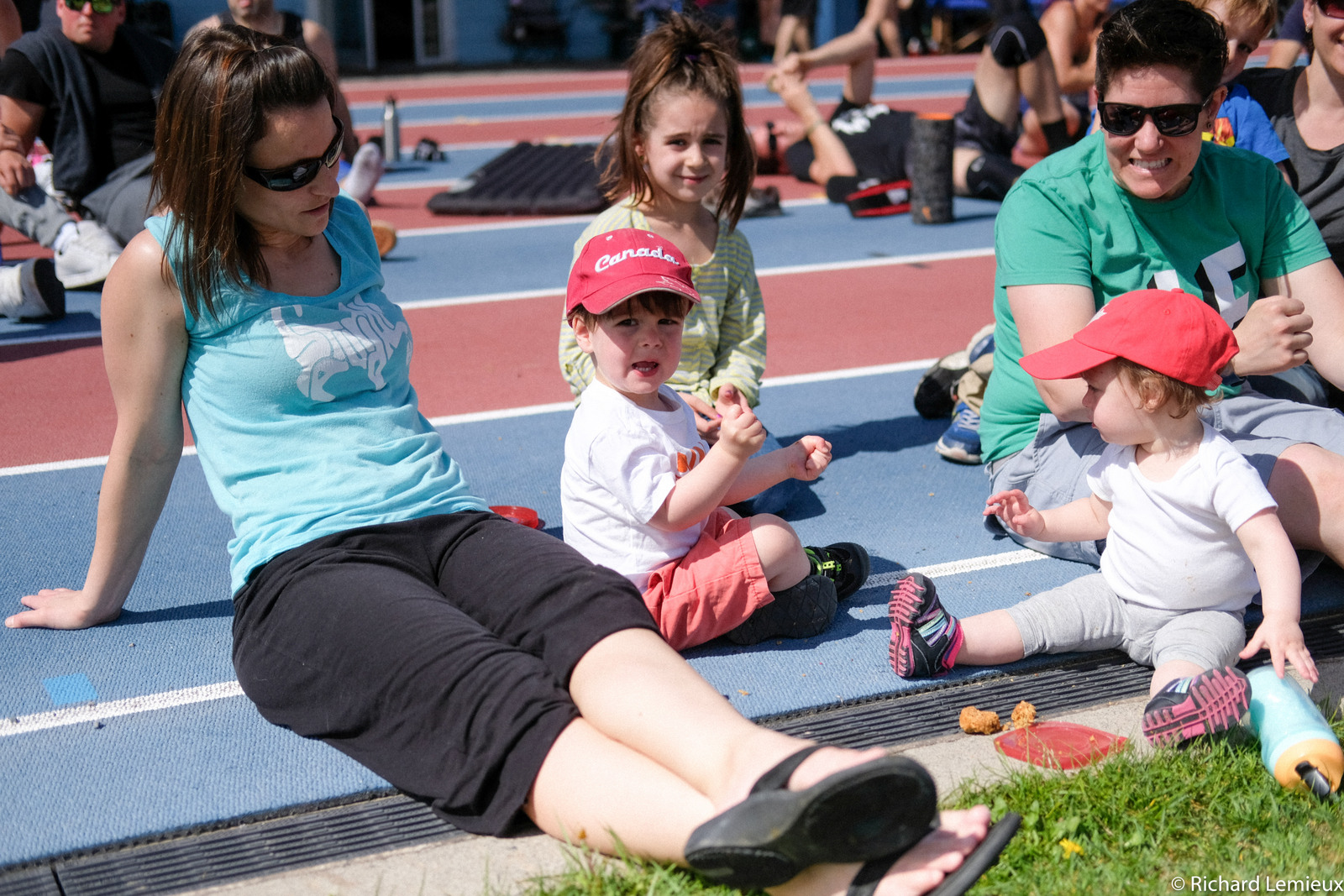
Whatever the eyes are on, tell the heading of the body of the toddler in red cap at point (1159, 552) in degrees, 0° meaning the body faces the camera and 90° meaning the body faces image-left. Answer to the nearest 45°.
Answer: approximately 45°

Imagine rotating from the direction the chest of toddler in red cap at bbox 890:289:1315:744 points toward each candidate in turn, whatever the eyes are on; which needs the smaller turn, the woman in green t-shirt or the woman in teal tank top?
the woman in teal tank top

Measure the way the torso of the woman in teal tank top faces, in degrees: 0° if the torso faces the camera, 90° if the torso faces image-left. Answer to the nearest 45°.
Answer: approximately 315°

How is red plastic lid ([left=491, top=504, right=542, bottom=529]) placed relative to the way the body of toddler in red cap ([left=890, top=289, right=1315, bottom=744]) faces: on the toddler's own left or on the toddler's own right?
on the toddler's own right

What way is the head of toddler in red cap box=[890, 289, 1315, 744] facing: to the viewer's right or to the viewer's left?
to the viewer's left

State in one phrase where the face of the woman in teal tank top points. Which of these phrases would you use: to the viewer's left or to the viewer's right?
to the viewer's right
